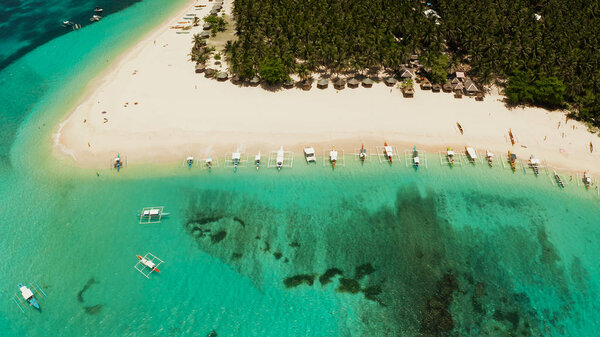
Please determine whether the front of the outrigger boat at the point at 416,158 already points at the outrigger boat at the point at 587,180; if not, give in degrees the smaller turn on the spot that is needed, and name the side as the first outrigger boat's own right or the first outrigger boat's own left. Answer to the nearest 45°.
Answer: approximately 90° to the first outrigger boat's own right

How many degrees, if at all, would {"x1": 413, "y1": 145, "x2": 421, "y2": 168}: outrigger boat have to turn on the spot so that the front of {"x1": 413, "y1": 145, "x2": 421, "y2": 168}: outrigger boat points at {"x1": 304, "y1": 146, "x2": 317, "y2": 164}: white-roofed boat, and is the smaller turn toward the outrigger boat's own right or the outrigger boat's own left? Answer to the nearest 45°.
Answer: approximately 90° to the outrigger boat's own left

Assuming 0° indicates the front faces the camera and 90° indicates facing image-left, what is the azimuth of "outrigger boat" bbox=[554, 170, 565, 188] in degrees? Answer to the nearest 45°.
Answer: approximately 135°

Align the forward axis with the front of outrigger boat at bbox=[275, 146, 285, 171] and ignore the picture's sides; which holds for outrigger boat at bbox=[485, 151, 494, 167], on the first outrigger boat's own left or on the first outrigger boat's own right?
on the first outrigger boat's own right

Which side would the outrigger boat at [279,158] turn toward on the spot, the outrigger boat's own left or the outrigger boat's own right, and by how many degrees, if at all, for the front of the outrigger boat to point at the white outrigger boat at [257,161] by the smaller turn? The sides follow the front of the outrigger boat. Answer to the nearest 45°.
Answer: approximately 90° to the outrigger boat's own left

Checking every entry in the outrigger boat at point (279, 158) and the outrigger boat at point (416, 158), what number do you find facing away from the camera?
2

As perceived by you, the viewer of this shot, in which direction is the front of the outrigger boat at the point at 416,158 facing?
facing away from the viewer

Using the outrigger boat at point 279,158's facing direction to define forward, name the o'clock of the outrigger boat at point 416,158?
the outrigger boat at point 416,158 is roughly at 3 o'clock from the outrigger boat at point 279,158.

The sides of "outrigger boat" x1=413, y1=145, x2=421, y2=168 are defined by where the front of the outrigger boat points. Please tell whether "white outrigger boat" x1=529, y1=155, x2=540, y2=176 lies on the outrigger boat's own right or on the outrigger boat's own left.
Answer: on the outrigger boat's own right

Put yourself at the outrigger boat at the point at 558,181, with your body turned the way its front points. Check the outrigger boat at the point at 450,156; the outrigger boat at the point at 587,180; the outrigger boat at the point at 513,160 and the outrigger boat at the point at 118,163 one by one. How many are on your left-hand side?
3

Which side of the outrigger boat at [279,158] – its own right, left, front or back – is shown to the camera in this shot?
back
